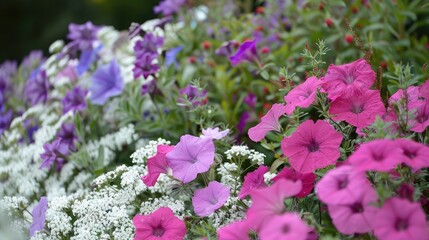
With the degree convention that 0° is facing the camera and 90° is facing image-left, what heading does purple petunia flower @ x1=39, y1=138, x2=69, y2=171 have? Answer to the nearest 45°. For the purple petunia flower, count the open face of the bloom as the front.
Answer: approximately 0°

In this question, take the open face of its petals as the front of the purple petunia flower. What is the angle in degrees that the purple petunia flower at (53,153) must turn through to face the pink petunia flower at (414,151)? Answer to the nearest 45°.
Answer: approximately 45° to its left

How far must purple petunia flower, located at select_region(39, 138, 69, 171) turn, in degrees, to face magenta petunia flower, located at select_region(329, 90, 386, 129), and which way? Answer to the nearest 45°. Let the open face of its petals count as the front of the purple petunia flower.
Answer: approximately 45° to its left

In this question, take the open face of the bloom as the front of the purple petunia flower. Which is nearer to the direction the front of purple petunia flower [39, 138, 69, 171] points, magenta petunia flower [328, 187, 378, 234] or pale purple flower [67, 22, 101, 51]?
the magenta petunia flower

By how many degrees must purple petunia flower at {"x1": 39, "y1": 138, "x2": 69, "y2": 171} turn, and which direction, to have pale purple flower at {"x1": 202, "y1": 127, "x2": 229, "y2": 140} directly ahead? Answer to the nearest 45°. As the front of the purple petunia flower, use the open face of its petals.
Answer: approximately 45° to its left
